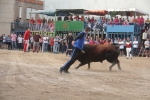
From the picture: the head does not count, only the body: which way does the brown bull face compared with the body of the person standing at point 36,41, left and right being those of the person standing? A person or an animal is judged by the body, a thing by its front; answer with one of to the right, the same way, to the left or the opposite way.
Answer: to the right

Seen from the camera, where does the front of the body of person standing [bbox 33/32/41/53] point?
toward the camera

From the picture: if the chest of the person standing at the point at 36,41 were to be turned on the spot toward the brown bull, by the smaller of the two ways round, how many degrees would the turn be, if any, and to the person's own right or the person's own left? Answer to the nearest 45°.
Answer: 0° — they already face it

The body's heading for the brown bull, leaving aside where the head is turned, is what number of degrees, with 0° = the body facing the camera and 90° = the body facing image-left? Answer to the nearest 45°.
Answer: approximately 90°

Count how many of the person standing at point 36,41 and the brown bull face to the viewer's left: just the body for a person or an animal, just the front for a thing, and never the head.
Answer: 1

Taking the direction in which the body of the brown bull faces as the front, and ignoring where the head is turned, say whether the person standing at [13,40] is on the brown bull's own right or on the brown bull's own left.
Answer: on the brown bull's own right
